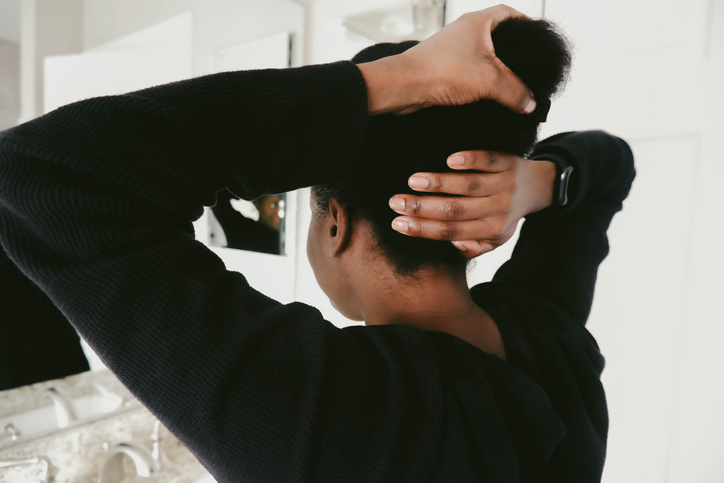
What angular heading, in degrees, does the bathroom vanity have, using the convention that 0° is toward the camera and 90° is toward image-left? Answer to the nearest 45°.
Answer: approximately 315°

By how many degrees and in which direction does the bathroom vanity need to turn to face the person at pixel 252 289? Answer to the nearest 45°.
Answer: approximately 45° to its right
